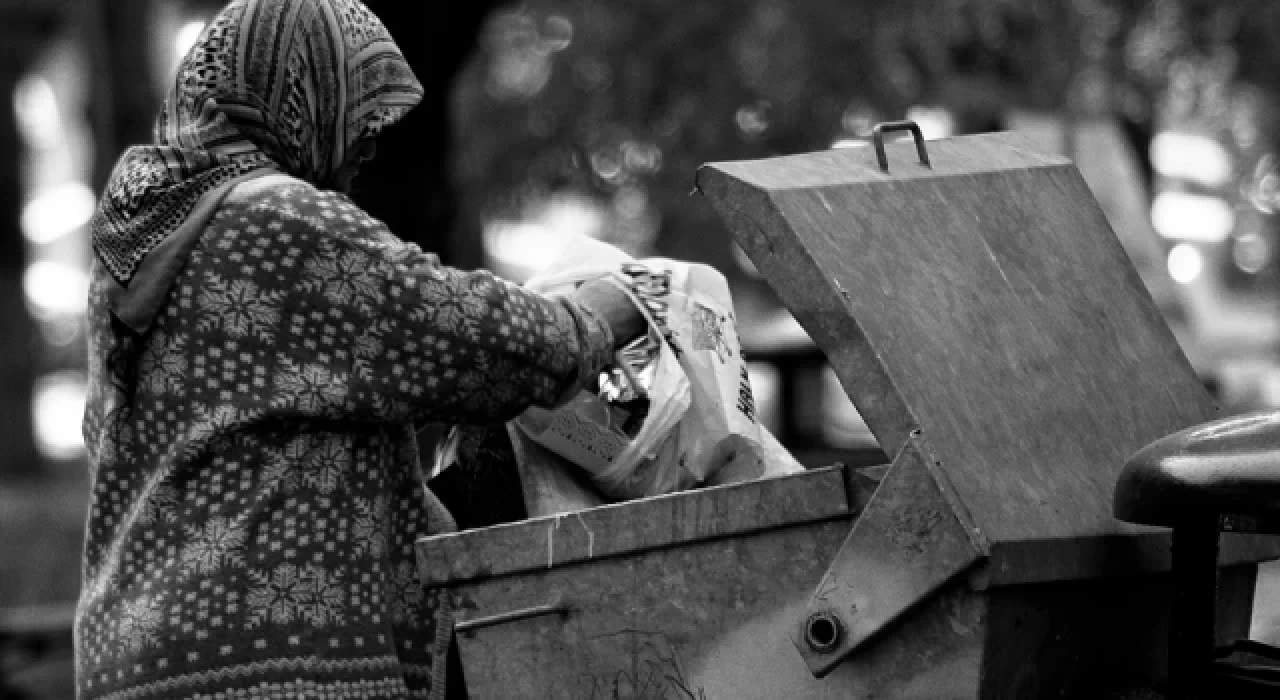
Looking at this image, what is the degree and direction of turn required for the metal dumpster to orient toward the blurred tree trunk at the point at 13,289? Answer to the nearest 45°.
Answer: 0° — it already faces it

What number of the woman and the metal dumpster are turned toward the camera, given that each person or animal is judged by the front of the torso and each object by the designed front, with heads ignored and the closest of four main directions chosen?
0

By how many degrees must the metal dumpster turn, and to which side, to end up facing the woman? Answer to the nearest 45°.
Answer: approximately 45° to its left

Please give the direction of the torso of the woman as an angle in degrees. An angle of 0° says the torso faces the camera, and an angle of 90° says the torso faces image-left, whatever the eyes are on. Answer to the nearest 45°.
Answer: approximately 225°

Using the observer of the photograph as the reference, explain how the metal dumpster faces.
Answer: facing away from the viewer and to the left of the viewer

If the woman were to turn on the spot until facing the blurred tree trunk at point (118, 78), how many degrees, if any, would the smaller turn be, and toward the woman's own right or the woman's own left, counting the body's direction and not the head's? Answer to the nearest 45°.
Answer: approximately 45° to the woman's own left

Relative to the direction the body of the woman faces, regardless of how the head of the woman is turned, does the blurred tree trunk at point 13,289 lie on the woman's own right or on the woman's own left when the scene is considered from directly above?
on the woman's own left

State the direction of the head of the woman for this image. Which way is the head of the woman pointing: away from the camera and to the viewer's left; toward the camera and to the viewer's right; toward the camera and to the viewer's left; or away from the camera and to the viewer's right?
away from the camera and to the viewer's right
